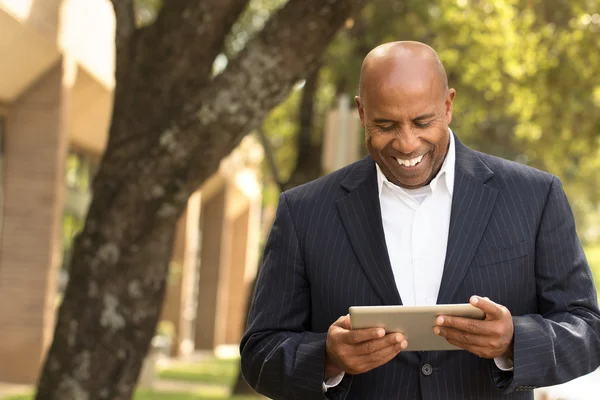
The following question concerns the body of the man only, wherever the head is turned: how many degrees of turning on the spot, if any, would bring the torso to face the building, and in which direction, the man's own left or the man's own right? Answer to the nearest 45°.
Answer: approximately 135° to the man's own right

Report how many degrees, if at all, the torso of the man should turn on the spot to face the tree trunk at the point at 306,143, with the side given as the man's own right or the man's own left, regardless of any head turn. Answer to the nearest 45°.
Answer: approximately 180°

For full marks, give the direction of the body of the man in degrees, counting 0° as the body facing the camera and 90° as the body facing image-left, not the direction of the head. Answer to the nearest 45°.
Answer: approximately 0°
